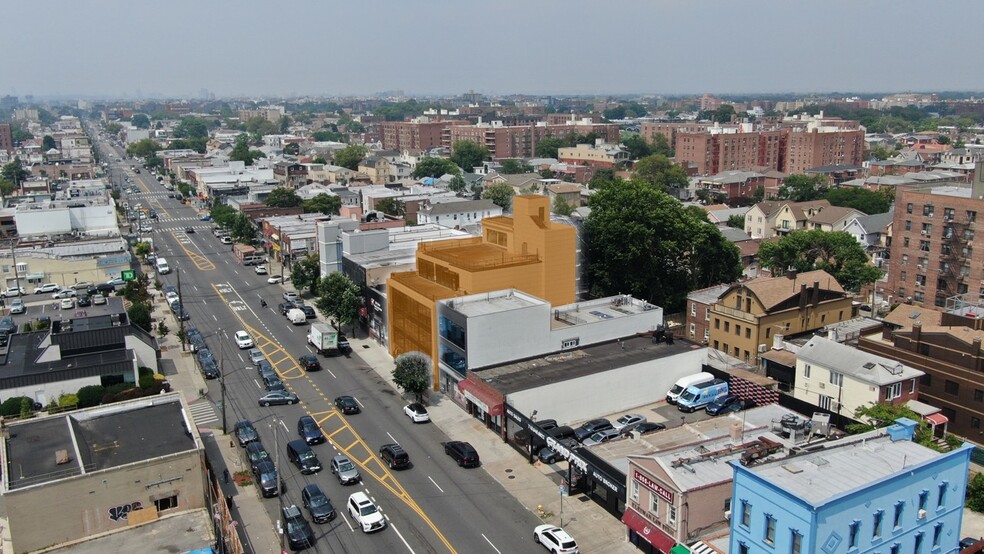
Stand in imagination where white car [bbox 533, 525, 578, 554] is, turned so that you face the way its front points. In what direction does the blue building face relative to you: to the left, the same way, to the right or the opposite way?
to the left

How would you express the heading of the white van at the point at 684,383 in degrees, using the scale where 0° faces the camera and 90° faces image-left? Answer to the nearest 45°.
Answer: approximately 45°

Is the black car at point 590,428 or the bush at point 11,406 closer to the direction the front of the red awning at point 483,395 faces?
the bush

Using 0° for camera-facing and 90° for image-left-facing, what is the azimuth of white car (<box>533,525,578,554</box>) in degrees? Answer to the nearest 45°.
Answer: approximately 135°

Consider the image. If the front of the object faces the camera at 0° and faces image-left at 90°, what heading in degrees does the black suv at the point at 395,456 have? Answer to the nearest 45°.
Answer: approximately 135°

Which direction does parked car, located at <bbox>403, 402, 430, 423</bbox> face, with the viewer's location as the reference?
facing away from the viewer and to the left of the viewer

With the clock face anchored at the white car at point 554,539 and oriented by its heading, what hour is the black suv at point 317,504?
The black suv is roughly at 11 o'clock from the white car.

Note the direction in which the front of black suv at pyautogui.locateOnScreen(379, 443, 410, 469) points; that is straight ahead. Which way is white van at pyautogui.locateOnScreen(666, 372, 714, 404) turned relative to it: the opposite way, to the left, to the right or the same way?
to the left

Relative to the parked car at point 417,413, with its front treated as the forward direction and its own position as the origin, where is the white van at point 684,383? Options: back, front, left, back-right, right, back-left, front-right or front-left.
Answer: back-right

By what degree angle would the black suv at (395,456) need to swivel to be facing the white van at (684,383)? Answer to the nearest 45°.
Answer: approximately 135° to its right

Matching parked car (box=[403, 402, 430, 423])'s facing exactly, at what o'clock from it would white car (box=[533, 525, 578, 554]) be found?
The white car is roughly at 7 o'clock from the parked car.

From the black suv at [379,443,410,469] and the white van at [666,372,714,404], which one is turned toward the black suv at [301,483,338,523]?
the white van

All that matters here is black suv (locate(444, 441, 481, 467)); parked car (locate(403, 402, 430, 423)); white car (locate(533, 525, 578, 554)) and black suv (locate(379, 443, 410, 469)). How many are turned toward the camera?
0

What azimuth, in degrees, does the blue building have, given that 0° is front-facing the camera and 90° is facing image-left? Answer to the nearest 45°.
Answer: approximately 45°

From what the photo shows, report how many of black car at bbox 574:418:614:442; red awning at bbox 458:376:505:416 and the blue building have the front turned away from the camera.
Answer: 0

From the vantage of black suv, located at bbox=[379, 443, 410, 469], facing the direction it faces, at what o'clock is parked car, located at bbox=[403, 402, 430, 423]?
The parked car is roughly at 2 o'clock from the black suv.

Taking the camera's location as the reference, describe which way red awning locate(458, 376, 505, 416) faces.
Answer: facing the viewer and to the left of the viewer

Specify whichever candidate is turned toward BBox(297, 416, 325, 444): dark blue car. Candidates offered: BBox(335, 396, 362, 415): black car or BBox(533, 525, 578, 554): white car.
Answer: the white car
